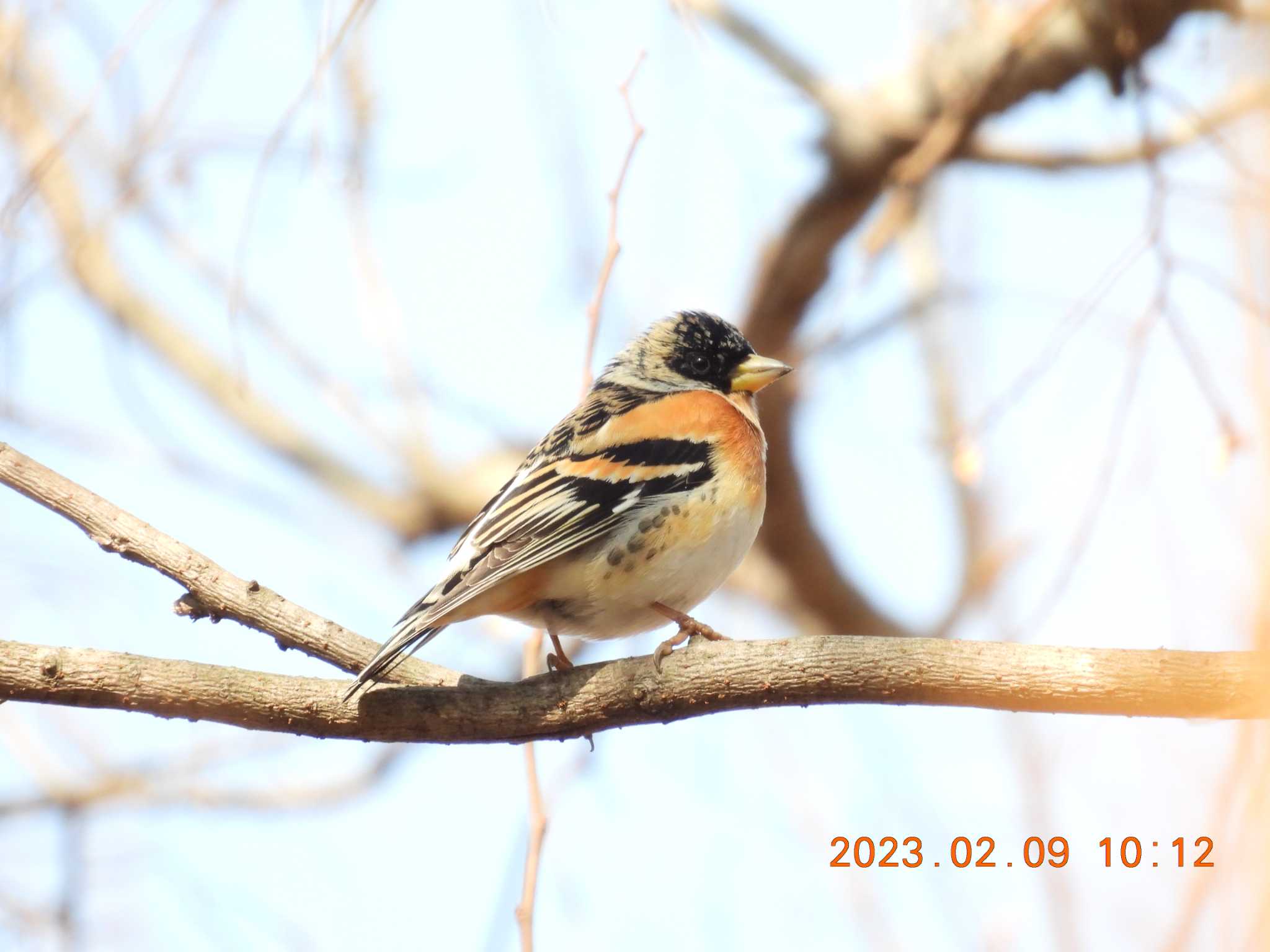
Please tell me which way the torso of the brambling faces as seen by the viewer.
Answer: to the viewer's right

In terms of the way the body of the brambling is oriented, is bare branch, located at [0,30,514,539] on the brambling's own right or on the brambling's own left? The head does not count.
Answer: on the brambling's own left

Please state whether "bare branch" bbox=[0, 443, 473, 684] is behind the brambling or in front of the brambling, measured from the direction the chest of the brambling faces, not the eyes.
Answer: behind
